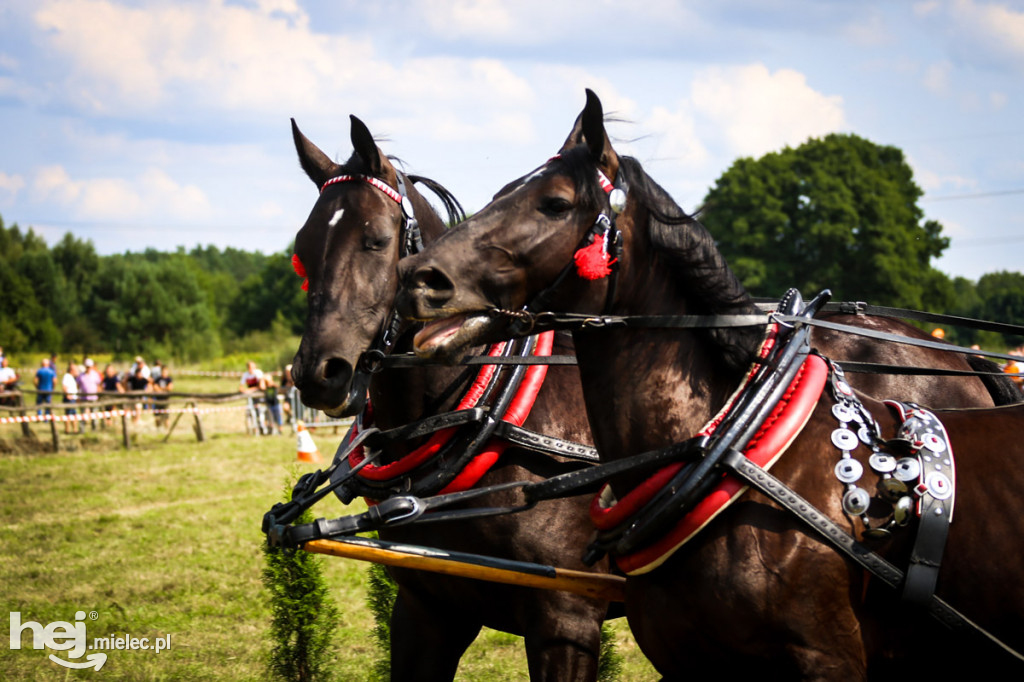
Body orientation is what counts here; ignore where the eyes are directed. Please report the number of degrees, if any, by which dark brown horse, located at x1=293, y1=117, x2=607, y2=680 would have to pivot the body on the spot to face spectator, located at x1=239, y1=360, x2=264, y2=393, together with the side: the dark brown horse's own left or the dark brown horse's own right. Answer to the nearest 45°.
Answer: approximately 135° to the dark brown horse's own right

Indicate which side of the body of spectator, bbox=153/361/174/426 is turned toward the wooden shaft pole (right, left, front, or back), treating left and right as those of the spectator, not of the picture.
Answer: front

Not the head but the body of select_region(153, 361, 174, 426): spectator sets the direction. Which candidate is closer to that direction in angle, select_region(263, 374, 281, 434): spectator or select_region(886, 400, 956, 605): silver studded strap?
the silver studded strap

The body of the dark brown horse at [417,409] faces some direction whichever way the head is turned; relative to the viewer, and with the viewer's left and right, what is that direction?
facing the viewer and to the left of the viewer

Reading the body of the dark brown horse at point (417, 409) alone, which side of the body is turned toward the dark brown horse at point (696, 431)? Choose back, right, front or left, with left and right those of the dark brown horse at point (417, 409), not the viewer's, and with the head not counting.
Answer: left

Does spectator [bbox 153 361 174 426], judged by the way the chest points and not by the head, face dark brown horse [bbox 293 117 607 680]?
yes

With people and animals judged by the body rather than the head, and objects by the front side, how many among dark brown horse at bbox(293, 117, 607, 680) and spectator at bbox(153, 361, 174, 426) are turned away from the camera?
0

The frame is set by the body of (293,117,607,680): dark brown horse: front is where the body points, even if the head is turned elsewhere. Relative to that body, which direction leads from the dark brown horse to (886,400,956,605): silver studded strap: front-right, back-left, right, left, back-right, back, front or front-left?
left

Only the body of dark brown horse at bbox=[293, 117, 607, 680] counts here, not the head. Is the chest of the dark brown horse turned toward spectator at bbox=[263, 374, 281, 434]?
no

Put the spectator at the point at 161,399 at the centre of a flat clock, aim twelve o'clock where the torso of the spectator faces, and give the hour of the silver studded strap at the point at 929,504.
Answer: The silver studded strap is roughly at 12 o'clock from the spectator.

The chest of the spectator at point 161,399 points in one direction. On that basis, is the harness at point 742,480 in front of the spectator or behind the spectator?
in front

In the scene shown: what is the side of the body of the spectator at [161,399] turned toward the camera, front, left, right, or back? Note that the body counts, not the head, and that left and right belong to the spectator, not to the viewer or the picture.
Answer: front

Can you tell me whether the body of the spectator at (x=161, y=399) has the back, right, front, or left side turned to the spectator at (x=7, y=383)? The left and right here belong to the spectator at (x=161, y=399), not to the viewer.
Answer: right
